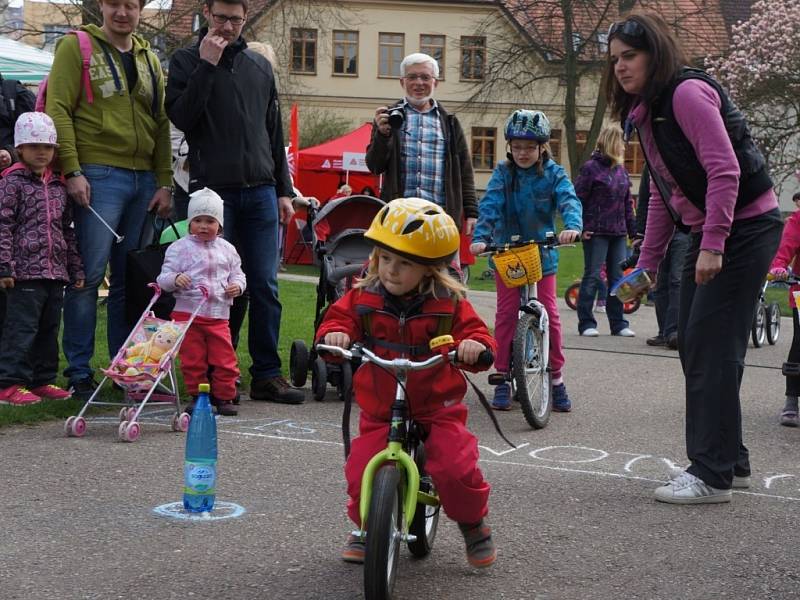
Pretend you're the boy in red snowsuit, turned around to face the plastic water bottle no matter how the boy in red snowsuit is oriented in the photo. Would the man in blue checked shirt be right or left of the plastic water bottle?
right

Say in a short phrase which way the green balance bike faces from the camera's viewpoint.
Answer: facing the viewer

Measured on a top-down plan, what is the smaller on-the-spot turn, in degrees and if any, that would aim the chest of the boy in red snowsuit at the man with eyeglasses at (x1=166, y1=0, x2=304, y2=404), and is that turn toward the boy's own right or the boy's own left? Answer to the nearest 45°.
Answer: approximately 180°

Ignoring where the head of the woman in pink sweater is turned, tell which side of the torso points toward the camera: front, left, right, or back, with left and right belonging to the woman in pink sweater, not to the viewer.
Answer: left

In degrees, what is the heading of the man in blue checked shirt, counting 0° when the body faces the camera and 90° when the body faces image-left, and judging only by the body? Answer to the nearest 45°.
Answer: approximately 0°

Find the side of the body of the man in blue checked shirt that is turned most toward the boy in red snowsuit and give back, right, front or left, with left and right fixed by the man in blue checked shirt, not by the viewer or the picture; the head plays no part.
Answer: front

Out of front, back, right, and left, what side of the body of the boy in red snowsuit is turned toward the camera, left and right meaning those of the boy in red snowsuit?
front

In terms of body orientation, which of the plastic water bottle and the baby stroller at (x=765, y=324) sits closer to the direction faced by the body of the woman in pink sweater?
the plastic water bottle

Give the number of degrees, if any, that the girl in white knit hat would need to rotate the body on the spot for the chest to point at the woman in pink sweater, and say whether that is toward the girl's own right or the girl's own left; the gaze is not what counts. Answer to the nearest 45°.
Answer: approximately 45° to the girl's own left

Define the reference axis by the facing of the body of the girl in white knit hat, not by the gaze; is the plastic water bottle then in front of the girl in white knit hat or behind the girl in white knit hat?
in front

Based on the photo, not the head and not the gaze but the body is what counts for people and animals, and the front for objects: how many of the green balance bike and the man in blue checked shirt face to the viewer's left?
0
